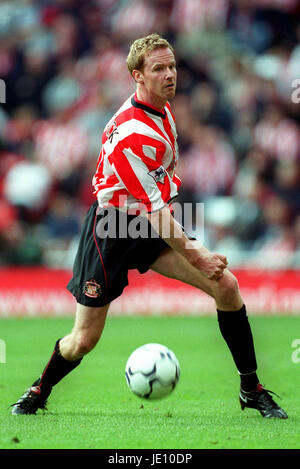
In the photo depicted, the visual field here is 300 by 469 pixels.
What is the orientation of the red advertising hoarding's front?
toward the camera

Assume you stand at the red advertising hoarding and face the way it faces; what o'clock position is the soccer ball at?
The soccer ball is roughly at 12 o'clock from the red advertising hoarding.
